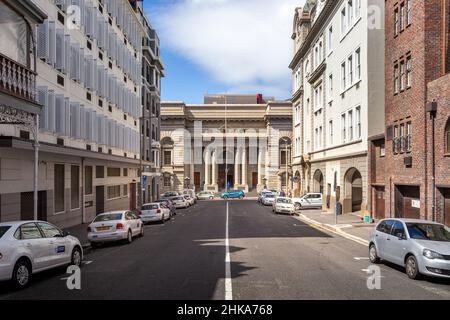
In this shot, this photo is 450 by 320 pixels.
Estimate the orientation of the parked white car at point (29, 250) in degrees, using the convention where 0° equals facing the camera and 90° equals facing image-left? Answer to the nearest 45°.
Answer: approximately 225°

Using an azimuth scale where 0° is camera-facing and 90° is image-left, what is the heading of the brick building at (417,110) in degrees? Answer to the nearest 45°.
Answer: approximately 45°

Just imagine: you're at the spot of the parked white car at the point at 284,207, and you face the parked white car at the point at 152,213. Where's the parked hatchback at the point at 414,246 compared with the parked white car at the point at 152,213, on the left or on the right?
left

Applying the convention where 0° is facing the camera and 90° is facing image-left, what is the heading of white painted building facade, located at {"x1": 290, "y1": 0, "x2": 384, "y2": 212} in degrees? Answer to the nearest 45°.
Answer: approximately 45°

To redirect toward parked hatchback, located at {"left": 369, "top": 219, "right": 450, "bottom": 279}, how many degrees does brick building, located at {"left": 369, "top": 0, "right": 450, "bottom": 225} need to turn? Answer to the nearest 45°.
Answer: approximately 45° to its left

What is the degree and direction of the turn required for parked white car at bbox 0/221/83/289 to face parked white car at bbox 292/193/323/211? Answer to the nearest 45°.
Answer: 0° — it already faces it

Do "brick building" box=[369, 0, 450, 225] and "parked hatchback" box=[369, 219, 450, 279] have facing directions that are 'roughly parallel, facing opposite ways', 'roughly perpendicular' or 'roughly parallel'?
roughly perpendicular

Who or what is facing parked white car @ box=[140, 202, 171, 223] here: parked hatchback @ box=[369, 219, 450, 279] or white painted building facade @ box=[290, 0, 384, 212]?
the white painted building facade

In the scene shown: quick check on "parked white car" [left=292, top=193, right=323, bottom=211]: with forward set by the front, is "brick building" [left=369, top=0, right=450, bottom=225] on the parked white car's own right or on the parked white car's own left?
on the parked white car's own left

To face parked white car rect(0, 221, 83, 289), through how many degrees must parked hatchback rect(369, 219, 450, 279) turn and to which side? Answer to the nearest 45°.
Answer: approximately 90° to its right
